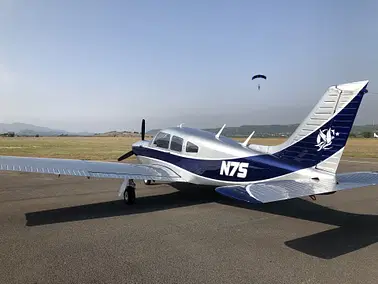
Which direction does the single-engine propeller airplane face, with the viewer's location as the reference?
facing away from the viewer and to the left of the viewer
